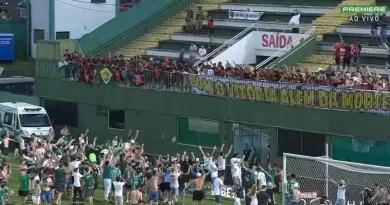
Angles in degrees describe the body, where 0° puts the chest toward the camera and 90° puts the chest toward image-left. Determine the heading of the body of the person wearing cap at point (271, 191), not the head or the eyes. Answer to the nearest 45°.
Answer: approximately 180°

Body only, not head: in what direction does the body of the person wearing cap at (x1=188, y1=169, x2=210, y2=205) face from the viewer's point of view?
away from the camera

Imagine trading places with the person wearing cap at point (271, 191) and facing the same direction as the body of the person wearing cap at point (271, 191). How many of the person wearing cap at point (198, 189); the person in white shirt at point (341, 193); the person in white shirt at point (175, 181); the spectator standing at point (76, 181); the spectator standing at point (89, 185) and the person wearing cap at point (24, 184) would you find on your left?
5

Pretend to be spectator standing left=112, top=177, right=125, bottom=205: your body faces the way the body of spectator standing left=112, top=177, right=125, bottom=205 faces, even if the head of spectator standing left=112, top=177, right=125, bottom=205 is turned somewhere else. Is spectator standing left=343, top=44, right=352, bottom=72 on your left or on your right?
on your right

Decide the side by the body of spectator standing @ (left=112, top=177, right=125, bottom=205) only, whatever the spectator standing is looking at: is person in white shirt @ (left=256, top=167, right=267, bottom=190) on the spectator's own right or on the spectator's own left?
on the spectator's own right

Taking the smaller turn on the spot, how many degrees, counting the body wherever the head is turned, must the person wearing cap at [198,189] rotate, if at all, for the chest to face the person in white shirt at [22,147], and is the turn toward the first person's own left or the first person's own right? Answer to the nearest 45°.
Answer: approximately 45° to the first person's own left

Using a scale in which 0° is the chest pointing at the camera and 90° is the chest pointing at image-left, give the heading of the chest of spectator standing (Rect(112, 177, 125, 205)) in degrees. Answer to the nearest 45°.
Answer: approximately 180°
